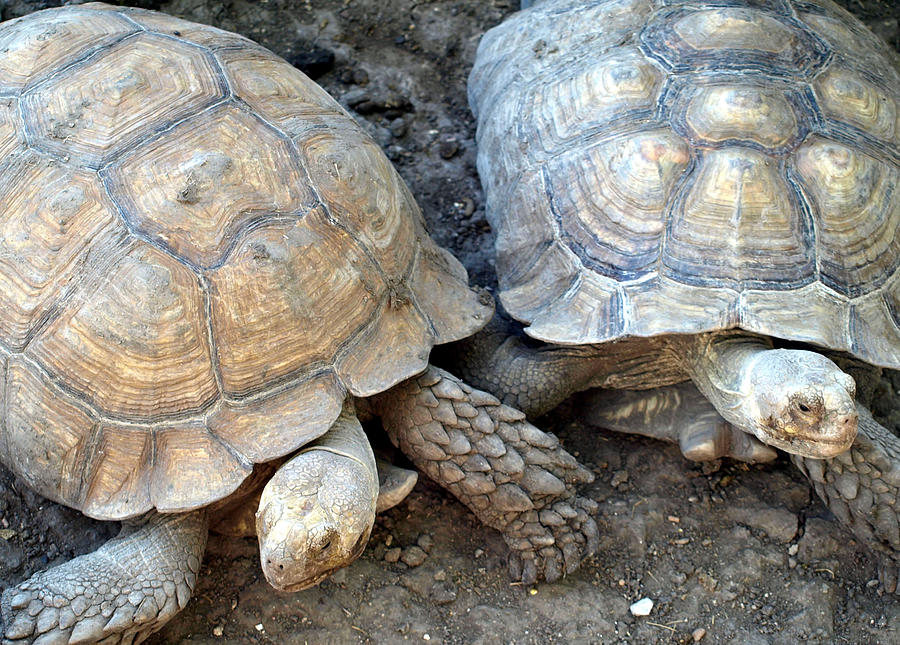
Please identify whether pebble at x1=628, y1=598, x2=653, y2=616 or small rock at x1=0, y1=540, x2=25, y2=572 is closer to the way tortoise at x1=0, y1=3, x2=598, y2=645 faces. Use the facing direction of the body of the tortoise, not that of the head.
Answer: the pebble

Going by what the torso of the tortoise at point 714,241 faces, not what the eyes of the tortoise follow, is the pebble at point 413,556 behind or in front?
in front

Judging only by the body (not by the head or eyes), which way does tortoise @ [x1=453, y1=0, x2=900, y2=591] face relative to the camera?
toward the camera

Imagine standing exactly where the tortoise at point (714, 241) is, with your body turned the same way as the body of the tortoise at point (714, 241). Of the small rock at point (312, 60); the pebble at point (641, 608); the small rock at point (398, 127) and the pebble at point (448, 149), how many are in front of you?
1

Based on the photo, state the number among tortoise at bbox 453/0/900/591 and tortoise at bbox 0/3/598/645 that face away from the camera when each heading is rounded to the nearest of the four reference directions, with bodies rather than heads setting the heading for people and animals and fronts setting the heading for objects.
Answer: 0

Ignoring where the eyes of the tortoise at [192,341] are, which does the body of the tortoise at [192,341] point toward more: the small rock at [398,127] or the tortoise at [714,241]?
the tortoise

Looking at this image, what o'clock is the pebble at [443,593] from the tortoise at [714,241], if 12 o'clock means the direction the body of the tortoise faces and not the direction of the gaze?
The pebble is roughly at 1 o'clock from the tortoise.

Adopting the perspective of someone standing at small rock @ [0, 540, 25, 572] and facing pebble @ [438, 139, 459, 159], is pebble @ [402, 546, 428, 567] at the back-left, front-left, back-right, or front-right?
front-right

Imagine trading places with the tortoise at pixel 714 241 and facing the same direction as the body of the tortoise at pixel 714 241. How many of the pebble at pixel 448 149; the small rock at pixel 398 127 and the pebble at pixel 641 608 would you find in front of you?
1

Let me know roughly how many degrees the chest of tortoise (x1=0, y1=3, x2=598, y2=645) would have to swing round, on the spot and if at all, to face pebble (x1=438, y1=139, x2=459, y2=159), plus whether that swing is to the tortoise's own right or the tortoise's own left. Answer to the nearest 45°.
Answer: approximately 90° to the tortoise's own left

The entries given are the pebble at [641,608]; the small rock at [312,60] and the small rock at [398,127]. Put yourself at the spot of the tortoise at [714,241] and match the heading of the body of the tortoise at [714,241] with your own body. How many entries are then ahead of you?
1

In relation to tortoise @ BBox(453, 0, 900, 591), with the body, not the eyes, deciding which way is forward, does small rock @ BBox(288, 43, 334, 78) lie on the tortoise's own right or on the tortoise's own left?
on the tortoise's own right

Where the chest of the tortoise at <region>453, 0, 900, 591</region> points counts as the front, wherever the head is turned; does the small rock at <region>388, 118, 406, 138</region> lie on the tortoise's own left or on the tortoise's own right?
on the tortoise's own right
